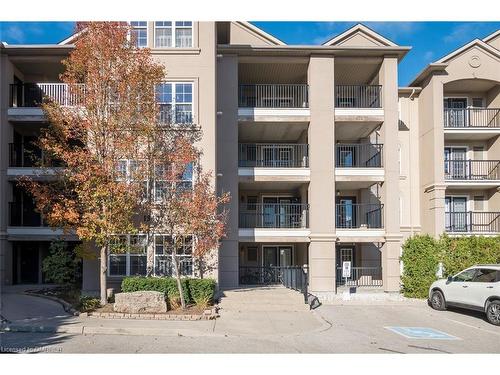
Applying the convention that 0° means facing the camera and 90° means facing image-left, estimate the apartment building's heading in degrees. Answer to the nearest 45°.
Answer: approximately 0°

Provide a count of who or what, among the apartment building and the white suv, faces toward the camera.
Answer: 1

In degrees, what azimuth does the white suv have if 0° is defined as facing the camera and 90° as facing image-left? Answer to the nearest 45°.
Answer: approximately 135°
